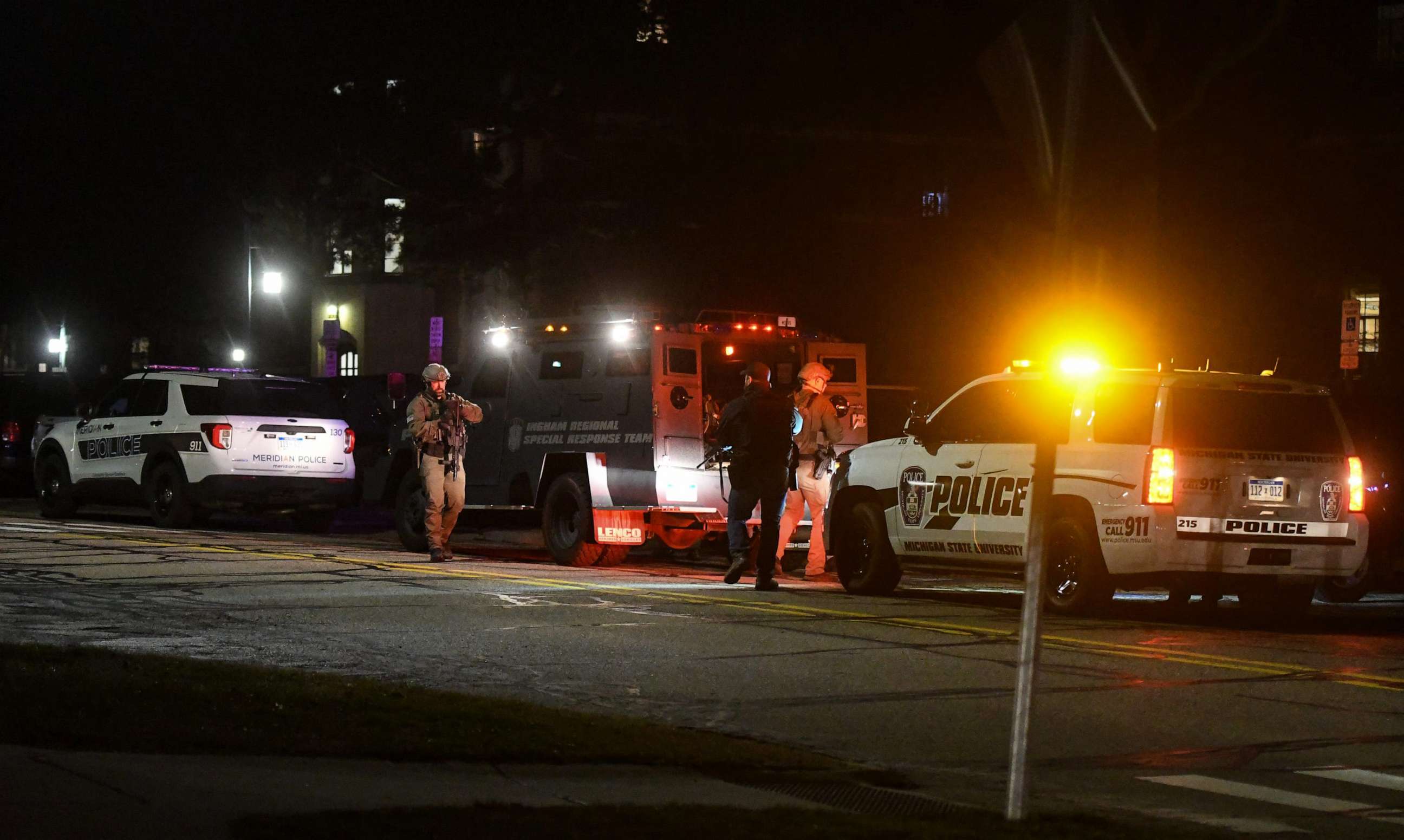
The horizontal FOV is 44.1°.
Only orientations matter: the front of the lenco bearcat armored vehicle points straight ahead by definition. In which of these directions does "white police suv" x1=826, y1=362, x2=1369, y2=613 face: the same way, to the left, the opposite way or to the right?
the same way

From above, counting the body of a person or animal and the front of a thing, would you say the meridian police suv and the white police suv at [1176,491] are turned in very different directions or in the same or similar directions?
same or similar directions

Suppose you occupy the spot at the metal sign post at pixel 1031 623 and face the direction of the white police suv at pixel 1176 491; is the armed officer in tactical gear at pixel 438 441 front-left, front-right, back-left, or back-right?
front-left

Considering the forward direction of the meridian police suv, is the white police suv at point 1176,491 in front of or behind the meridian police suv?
behind

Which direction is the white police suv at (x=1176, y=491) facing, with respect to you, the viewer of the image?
facing away from the viewer and to the left of the viewer

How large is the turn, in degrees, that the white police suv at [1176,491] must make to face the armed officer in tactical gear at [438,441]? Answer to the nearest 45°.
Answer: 0° — it already faces them

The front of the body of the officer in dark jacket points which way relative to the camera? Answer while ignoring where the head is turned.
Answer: away from the camera

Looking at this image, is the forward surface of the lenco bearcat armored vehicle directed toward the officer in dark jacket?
no

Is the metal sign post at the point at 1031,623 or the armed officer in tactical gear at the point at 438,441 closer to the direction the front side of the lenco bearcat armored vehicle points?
the armed officer in tactical gear

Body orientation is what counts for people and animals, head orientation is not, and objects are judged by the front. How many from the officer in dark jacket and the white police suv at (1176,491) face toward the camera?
0

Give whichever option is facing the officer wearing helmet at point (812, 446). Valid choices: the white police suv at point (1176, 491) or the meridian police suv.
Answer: the white police suv

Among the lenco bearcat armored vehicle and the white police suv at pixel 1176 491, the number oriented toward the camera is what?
0

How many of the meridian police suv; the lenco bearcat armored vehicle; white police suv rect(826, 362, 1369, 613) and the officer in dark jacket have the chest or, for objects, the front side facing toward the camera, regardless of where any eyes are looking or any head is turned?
0

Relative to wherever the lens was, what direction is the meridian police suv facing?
facing away from the viewer and to the left of the viewer

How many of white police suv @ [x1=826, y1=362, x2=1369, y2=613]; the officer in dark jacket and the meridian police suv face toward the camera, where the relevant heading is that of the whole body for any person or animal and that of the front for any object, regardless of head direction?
0

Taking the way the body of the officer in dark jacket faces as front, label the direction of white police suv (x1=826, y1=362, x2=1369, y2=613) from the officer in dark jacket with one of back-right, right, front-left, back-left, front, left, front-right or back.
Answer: back-right

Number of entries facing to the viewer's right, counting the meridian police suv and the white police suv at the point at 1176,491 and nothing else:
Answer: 0

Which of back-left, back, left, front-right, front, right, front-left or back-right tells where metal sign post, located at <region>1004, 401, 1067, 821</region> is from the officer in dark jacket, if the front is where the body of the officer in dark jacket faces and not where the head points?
back

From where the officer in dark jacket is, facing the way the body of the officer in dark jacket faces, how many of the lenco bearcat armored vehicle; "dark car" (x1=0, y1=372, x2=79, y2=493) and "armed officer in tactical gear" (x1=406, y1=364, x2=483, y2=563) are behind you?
0
